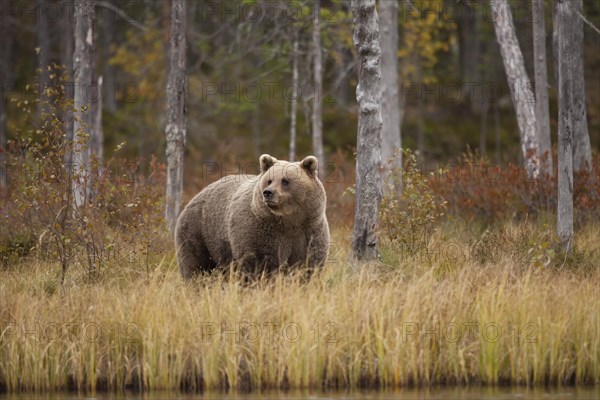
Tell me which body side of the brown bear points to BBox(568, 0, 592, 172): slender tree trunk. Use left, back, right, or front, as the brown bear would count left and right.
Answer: left

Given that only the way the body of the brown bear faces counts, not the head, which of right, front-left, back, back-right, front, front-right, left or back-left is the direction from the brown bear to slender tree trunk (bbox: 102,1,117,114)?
back-left

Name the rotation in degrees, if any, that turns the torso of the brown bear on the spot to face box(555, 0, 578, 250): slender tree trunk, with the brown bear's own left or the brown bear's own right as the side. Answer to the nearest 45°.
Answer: approximately 90° to the brown bear's own left

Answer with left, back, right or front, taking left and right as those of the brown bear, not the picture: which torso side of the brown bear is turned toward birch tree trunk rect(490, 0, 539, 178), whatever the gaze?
left

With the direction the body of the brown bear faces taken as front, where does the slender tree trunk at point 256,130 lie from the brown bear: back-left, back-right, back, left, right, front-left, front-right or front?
back-left

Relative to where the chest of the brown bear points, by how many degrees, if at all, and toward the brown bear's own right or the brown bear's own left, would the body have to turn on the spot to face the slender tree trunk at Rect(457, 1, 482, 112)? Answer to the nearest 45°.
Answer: approximately 135° to the brown bear's own left

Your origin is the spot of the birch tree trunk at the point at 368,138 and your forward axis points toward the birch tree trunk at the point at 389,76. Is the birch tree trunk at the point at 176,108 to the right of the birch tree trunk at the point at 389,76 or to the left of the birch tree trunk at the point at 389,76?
left

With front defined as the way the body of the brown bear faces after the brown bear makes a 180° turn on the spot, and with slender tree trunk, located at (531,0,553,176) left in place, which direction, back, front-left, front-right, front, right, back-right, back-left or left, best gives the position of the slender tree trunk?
right

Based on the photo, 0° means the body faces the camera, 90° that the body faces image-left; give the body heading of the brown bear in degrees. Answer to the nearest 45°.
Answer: approximately 315°

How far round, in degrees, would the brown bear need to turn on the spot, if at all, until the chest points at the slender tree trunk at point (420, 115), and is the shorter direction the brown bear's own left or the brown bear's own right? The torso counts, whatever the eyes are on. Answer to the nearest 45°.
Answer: approximately 135° to the brown bear's own left

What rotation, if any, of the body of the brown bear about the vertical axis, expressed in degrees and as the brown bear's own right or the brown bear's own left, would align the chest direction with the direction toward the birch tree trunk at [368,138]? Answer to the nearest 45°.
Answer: approximately 90° to the brown bear's own left
